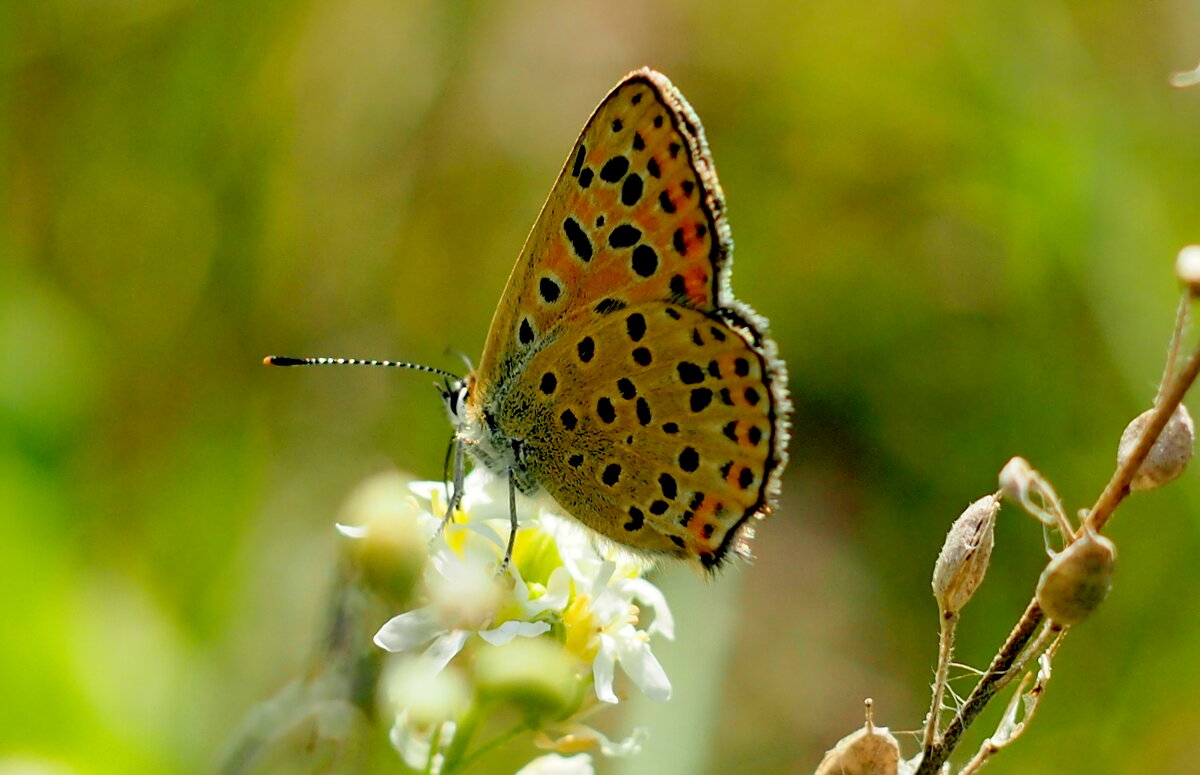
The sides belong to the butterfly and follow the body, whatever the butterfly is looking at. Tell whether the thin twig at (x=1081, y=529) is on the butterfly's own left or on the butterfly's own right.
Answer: on the butterfly's own left

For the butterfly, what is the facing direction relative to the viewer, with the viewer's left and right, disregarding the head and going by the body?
facing to the left of the viewer

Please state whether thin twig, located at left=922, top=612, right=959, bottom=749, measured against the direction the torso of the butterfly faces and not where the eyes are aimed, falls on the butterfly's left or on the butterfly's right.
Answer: on the butterfly's left
